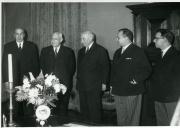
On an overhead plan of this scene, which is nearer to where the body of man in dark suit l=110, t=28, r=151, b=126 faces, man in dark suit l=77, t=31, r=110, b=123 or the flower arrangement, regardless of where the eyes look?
the flower arrangement

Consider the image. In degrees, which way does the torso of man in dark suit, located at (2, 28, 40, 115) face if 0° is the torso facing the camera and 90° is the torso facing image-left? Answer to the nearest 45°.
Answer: approximately 0°

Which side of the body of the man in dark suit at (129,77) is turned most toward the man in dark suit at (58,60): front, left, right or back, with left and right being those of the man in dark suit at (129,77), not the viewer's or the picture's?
right

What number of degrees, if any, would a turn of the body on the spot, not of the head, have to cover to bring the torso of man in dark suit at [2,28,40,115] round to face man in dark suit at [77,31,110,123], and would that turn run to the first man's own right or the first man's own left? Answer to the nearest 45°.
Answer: approximately 90° to the first man's own left

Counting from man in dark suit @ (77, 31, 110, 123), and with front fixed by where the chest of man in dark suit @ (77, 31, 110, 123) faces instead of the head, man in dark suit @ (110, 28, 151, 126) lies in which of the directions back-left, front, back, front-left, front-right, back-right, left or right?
left

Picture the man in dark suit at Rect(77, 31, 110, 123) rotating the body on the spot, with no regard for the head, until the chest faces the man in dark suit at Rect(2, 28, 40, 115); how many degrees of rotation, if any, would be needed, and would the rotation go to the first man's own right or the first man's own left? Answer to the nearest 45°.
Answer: approximately 45° to the first man's own right

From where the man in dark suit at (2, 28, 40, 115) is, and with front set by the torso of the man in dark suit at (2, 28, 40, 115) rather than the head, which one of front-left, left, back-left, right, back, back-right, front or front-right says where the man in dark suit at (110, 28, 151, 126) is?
front-left

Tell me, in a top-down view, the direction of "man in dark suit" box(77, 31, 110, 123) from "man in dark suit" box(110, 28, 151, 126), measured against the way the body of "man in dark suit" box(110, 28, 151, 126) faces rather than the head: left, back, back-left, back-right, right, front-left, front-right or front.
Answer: right

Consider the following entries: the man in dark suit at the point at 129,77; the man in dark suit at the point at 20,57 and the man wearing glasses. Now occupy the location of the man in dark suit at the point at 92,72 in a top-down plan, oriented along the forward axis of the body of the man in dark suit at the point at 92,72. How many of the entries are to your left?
2

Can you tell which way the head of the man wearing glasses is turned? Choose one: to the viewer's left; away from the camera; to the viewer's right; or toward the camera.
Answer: to the viewer's left
